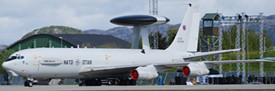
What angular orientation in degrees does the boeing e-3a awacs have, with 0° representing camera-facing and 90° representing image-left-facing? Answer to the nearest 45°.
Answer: approximately 45°
